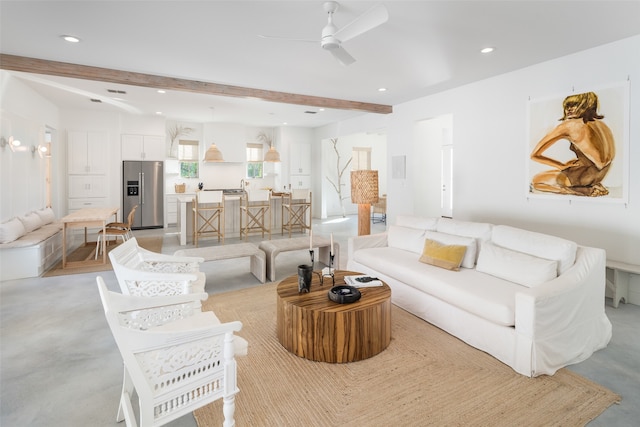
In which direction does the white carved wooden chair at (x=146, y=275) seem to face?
to the viewer's right

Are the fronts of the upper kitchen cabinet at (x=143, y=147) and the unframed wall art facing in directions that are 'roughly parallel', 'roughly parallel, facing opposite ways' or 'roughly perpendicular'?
roughly perpendicular

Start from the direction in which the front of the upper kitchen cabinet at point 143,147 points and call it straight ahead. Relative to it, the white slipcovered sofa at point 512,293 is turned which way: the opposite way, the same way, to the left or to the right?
to the right

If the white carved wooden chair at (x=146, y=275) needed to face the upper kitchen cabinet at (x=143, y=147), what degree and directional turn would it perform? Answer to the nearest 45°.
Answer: approximately 90° to its left

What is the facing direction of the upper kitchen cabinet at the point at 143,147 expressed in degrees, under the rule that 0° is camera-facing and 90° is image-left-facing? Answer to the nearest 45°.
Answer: approximately 0°

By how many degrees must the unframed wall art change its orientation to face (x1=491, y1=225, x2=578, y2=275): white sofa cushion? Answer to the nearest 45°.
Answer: approximately 45° to its left

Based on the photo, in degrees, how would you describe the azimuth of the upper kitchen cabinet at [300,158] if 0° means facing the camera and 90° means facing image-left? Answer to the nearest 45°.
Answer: approximately 0°

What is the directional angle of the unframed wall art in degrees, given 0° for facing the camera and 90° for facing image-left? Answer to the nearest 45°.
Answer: approximately 45°

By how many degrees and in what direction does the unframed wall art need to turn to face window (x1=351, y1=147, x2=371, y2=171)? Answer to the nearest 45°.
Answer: approximately 90° to its right

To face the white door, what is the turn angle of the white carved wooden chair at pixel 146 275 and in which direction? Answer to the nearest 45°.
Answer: approximately 45° to its left

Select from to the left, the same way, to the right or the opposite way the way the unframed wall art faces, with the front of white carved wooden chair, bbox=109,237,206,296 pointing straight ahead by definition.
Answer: the opposite way
